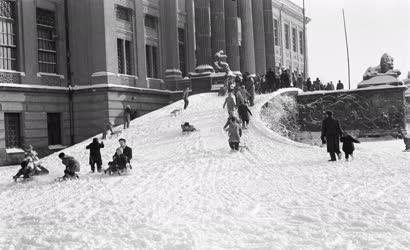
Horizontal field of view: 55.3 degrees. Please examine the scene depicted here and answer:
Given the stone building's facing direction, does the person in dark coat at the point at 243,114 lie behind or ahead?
ahead

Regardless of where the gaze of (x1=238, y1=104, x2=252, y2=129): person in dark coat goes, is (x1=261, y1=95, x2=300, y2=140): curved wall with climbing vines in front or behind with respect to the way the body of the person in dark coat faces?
in front

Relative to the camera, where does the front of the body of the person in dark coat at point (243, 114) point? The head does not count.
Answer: away from the camera

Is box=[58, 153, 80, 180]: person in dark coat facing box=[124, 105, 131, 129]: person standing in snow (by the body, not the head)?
no

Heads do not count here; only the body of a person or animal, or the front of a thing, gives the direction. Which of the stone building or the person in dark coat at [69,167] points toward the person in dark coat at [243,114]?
the stone building

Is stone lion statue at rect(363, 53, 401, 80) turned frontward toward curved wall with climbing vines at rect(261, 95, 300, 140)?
no

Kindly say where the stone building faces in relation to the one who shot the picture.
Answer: facing the viewer and to the right of the viewer

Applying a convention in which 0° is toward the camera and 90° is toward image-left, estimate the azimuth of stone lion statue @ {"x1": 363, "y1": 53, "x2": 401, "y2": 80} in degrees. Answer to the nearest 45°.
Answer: approximately 270°
